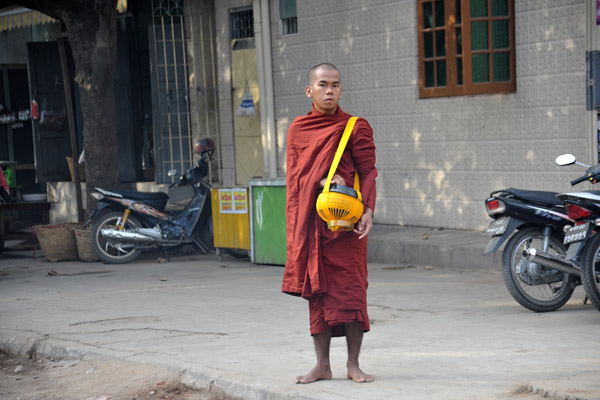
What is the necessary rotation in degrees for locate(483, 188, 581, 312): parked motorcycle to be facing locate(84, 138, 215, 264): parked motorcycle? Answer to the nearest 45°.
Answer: approximately 90° to its left

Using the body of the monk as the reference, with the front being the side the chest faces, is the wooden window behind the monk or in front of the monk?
behind

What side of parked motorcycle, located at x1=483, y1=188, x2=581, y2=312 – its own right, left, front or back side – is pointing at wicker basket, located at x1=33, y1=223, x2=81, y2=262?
left

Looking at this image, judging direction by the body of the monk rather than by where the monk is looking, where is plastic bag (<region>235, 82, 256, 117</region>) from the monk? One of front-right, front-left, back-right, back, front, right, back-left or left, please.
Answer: back

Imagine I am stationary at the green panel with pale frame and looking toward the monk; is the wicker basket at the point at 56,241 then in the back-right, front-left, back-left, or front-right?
back-right

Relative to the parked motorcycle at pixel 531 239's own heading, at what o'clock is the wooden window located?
The wooden window is roughly at 10 o'clock from the parked motorcycle.

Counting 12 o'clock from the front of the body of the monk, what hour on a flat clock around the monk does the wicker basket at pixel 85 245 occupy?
The wicker basket is roughly at 5 o'clock from the monk.

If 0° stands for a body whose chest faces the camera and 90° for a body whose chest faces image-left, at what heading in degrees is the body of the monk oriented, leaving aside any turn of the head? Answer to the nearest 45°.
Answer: approximately 0°

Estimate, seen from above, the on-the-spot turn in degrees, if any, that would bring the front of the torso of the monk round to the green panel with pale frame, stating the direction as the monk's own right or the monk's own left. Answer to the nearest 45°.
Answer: approximately 180°

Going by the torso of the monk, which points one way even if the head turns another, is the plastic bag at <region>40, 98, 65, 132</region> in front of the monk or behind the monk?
behind

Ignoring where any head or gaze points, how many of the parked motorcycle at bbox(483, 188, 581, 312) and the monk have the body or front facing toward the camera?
1

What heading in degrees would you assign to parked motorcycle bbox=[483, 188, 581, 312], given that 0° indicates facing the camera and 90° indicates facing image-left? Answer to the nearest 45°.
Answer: approximately 225°

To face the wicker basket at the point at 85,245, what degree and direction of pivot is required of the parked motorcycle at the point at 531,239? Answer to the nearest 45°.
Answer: approximately 90° to its left
